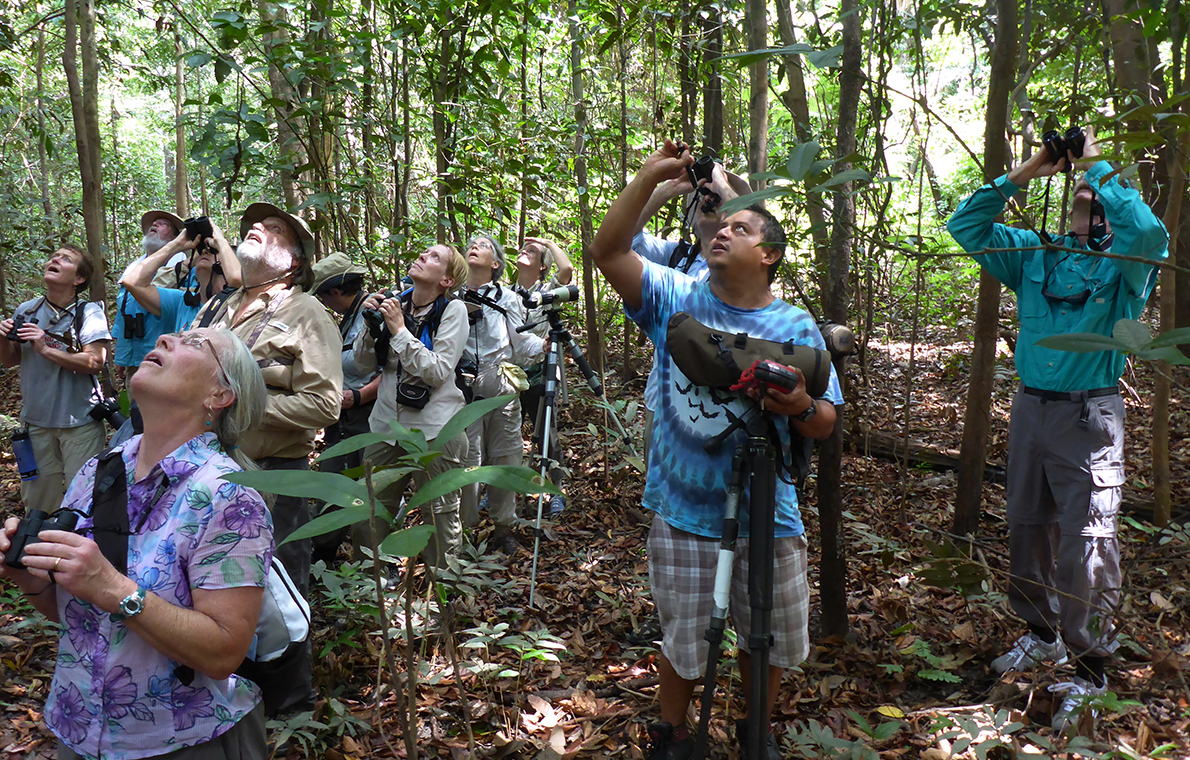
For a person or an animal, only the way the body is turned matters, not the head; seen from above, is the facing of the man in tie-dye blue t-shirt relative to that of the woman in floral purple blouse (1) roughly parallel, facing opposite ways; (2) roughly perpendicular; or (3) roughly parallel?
roughly parallel

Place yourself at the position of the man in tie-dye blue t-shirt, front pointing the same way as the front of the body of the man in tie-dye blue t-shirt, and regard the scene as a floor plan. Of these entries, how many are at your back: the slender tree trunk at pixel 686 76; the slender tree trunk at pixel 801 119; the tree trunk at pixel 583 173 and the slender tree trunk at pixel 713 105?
4

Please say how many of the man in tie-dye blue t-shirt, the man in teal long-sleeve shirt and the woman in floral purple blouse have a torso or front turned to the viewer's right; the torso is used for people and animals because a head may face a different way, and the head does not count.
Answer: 0

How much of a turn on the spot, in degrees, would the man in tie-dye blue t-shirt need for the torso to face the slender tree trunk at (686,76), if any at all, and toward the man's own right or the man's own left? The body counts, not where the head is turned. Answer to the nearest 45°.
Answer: approximately 180°

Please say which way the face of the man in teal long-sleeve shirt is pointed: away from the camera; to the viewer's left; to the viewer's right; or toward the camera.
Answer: toward the camera

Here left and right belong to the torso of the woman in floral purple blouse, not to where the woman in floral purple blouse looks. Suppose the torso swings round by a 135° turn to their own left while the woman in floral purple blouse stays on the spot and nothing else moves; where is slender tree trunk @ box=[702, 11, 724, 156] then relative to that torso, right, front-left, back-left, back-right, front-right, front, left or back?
front-left

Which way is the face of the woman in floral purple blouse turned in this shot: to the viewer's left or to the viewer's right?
to the viewer's left

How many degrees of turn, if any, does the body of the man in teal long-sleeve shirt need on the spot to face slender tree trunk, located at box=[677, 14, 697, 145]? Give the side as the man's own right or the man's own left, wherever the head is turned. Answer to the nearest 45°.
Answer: approximately 90° to the man's own right

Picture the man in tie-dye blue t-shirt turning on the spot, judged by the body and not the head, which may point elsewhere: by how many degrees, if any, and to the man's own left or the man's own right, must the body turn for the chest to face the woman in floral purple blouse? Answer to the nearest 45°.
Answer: approximately 45° to the man's own right

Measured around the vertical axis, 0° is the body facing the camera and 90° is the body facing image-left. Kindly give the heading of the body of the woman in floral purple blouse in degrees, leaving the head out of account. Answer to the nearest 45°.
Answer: approximately 45°

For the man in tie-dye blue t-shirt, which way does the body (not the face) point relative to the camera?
toward the camera

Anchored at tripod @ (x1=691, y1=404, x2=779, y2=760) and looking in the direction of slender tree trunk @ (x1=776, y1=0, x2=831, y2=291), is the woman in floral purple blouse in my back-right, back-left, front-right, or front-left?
back-left

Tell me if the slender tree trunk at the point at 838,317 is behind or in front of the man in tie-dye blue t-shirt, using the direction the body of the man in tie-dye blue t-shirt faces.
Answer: behind
